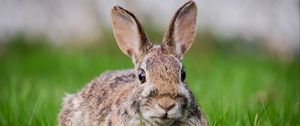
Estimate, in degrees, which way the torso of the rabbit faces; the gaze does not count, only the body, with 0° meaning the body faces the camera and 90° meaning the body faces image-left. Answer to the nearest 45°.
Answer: approximately 315°
